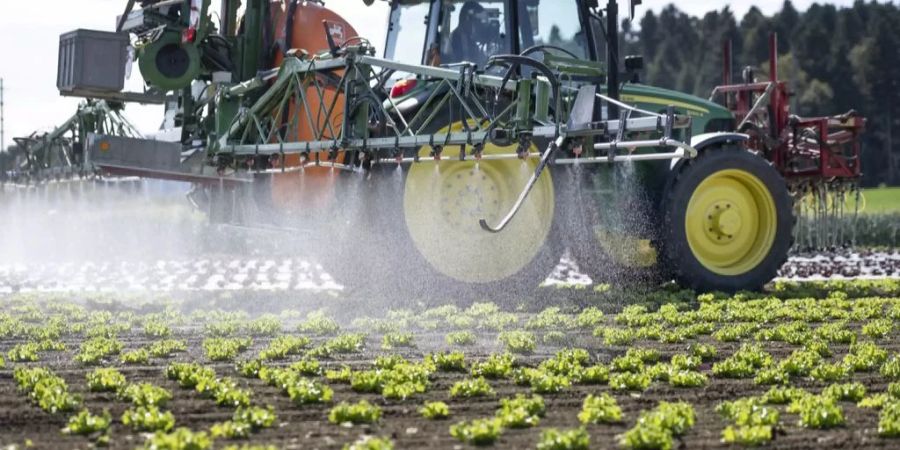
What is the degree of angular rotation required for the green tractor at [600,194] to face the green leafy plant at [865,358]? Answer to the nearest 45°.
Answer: approximately 90° to its right

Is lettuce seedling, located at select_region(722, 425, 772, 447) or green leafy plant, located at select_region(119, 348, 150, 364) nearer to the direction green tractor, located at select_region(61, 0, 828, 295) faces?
the lettuce seedling

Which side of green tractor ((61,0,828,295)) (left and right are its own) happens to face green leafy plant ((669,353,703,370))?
right

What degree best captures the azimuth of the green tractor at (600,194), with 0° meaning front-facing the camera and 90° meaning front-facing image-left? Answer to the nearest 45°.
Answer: approximately 270°

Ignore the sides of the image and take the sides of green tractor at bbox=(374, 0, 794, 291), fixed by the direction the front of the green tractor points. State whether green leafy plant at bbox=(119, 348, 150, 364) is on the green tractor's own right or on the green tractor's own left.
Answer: on the green tractor's own right

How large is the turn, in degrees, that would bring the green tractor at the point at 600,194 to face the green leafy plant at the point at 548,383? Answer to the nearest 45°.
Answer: approximately 90° to its right

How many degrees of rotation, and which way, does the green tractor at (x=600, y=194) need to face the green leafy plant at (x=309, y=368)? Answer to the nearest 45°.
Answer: approximately 90° to its right
